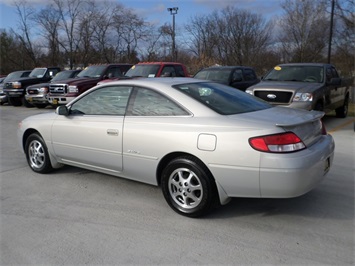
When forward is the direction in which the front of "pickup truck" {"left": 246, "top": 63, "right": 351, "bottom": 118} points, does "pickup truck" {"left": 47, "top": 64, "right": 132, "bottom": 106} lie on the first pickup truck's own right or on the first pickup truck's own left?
on the first pickup truck's own right

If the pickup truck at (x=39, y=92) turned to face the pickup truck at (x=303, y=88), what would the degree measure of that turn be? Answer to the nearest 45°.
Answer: approximately 90° to its left

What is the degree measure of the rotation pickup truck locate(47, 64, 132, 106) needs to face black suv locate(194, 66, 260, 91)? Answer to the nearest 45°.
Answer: approximately 90° to its left

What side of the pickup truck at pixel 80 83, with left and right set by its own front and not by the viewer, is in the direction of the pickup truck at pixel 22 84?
right

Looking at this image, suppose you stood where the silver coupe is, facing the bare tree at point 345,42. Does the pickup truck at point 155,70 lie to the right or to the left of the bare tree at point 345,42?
left

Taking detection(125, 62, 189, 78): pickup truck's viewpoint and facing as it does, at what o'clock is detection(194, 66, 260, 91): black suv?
The black suv is roughly at 8 o'clock from the pickup truck.

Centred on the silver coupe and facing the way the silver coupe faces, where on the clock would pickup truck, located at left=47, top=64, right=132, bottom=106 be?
The pickup truck is roughly at 1 o'clock from the silver coupe.

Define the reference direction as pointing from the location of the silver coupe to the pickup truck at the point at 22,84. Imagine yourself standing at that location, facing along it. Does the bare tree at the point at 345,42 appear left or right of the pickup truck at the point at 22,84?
right

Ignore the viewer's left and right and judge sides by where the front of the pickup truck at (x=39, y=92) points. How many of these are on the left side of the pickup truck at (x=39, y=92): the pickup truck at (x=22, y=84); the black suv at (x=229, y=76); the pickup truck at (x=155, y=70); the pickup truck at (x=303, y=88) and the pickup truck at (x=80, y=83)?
4

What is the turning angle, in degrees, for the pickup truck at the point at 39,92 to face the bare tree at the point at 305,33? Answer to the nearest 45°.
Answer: approximately 180°

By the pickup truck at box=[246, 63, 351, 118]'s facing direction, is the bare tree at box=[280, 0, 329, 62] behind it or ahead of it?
behind

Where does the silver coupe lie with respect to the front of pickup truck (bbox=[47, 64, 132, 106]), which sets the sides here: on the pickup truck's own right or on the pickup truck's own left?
on the pickup truck's own left

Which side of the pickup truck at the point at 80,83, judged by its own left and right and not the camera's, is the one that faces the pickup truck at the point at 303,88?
left

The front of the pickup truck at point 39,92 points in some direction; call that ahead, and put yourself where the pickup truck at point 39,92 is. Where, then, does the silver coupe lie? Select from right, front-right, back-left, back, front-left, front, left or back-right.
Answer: front-left
